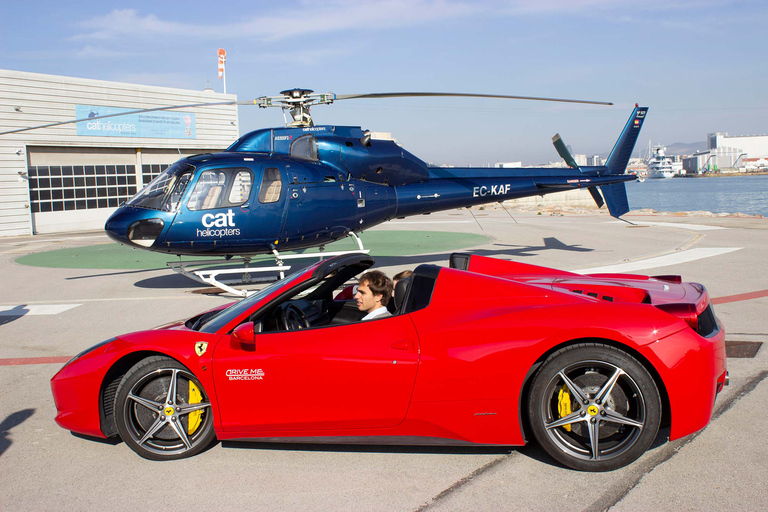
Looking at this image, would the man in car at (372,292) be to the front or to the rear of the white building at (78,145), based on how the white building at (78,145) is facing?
to the front

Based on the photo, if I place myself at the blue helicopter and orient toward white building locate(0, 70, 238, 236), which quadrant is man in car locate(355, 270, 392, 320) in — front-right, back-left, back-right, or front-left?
back-left

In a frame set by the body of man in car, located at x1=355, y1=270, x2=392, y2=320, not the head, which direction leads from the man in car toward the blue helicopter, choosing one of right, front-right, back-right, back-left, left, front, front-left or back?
right

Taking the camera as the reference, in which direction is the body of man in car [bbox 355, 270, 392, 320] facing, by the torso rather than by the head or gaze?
to the viewer's left

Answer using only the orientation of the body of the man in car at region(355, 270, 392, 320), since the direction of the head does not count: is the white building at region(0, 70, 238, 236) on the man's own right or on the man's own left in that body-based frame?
on the man's own right

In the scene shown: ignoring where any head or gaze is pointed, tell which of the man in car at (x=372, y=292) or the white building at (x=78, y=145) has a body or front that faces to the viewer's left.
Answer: the man in car

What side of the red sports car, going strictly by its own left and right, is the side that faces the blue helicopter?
right

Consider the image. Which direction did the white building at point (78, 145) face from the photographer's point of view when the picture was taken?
facing the viewer and to the right of the viewer

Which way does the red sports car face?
to the viewer's left
